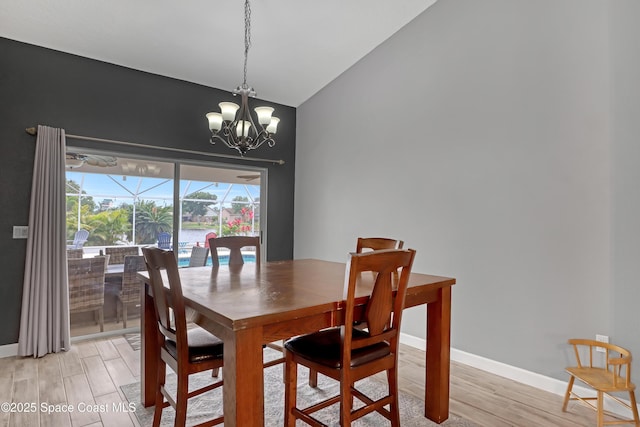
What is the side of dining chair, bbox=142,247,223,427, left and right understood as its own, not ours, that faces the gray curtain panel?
left

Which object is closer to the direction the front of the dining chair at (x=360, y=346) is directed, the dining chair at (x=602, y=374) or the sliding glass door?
the sliding glass door

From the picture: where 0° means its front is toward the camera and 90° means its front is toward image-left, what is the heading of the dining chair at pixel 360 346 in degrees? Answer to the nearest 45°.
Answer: approximately 135°

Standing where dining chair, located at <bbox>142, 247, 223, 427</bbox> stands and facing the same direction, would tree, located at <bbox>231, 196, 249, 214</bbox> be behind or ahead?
ahead

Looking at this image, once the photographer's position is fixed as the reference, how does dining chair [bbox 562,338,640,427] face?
facing the viewer and to the left of the viewer

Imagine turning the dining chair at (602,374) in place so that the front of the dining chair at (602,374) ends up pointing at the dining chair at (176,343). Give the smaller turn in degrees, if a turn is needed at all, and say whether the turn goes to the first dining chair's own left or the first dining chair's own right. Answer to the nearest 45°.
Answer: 0° — it already faces it

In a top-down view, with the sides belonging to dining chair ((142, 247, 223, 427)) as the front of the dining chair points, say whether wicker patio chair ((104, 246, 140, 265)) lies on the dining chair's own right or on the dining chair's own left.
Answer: on the dining chair's own left

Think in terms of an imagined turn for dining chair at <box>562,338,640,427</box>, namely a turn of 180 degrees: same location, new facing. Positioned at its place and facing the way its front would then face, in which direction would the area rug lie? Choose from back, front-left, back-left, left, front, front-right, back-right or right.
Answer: back

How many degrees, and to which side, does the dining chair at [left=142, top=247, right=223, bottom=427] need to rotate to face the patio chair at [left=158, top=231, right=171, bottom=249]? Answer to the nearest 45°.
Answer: approximately 45° to its left

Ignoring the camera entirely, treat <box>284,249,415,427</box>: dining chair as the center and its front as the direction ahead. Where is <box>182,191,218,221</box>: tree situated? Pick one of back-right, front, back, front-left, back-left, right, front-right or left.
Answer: front

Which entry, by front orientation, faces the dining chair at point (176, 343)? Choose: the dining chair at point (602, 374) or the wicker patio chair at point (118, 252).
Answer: the dining chair at point (602, 374)

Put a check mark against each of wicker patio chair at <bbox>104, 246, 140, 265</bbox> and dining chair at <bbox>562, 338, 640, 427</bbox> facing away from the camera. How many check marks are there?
1

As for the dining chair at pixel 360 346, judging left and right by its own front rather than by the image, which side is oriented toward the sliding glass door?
front

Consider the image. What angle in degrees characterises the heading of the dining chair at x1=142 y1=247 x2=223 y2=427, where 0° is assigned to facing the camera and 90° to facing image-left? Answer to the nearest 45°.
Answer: approximately 225°
